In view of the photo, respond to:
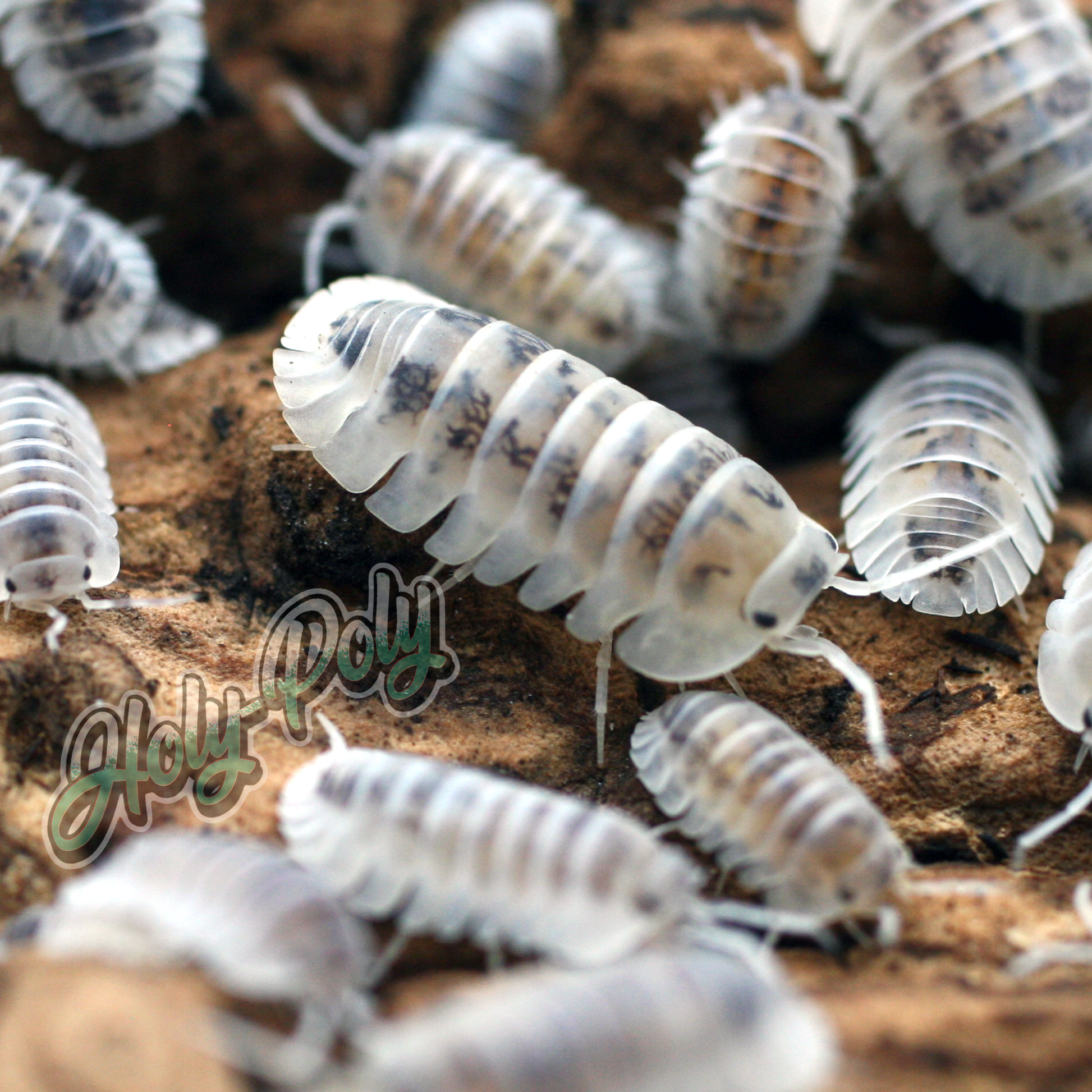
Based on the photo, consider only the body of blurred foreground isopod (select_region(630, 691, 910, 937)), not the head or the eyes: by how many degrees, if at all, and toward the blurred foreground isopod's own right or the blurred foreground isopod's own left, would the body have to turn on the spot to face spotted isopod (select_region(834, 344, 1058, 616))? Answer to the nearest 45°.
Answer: approximately 135° to the blurred foreground isopod's own left

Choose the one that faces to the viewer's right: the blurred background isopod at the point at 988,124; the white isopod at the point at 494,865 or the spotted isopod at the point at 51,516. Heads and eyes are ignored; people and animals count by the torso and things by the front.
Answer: the white isopod

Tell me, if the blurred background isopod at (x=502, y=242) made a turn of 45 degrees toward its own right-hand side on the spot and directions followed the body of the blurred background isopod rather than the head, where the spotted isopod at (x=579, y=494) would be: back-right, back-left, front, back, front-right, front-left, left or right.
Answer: back

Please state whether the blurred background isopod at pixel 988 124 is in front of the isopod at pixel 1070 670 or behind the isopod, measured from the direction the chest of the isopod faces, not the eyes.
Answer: behind

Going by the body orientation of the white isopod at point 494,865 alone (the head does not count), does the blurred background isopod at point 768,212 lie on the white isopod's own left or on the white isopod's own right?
on the white isopod's own left

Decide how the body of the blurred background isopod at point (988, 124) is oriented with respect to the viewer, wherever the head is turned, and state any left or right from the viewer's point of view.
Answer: facing away from the viewer and to the left of the viewer

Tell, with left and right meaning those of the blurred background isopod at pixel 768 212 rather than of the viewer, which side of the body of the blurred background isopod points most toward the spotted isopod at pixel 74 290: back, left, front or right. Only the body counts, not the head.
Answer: left

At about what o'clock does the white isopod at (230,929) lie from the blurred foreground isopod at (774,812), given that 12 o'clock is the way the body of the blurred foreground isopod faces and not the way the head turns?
The white isopod is roughly at 3 o'clock from the blurred foreground isopod.

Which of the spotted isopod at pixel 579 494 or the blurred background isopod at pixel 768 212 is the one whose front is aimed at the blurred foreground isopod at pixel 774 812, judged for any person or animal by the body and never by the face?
the spotted isopod

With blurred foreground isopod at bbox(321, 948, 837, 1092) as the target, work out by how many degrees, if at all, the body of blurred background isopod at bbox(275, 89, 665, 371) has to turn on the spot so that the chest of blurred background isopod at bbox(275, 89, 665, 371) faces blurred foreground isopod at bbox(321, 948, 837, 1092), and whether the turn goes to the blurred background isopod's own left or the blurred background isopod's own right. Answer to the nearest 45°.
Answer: approximately 135° to the blurred background isopod's own left

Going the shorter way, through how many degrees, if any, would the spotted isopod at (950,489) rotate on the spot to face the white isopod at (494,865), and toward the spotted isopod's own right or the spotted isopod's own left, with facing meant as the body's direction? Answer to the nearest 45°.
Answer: approximately 180°
